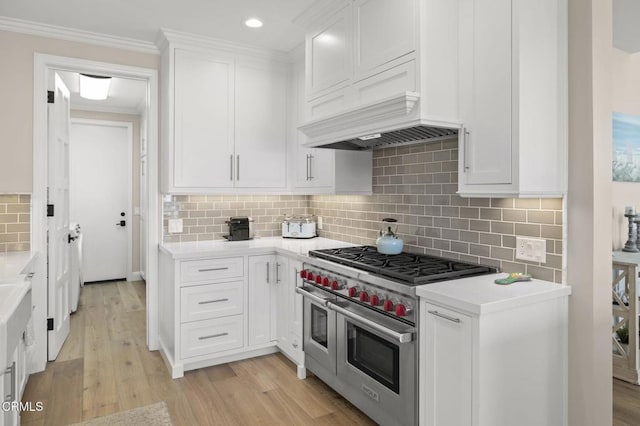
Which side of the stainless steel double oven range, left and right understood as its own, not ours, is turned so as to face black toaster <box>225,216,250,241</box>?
right

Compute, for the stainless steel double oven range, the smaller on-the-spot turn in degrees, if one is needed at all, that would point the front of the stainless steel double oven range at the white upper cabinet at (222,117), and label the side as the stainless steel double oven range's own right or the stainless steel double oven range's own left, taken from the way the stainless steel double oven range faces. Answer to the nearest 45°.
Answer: approximately 90° to the stainless steel double oven range's own right

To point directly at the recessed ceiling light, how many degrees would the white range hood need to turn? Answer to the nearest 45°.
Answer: approximately 90° to its right

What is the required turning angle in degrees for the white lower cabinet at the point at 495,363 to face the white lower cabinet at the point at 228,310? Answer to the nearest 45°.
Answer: approximately 45° to its right

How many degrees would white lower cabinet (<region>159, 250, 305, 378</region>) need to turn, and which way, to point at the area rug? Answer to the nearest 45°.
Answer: approximately 45° to its right

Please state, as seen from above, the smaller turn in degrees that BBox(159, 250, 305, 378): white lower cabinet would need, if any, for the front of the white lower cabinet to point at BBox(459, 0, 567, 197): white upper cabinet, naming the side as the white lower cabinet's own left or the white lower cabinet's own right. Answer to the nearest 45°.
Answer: approximately 45° to the white lower cabinet's own left
